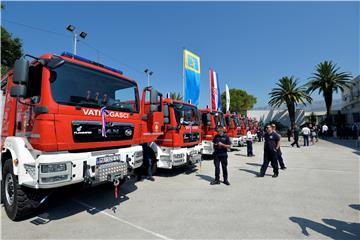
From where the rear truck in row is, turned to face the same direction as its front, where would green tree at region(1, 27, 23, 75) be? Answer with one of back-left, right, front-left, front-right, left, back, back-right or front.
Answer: back-right

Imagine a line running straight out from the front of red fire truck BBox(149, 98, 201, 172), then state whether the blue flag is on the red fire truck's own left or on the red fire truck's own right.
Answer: on the red fire truck's own left

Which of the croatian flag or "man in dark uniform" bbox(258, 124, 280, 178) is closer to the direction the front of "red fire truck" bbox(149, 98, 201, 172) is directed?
the man in dark uniform

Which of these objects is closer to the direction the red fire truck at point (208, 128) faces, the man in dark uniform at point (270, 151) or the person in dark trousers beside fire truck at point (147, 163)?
the man in dark uniform

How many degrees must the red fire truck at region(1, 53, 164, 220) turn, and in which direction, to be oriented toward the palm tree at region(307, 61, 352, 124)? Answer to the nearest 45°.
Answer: approximately 90° to its left

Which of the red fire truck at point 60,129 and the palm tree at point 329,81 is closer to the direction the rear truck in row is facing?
the red fire truck

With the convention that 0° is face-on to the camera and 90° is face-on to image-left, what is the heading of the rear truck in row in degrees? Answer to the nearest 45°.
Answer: approximately 315°

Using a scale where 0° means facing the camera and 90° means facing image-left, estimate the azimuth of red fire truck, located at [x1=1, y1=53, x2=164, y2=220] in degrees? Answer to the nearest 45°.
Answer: approximately 315°

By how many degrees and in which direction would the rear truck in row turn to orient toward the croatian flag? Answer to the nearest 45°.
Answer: approximately 135° to its left

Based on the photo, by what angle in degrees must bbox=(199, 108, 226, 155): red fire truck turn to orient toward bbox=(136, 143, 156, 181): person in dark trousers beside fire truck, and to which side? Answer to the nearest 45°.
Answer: approximately 90° to its right

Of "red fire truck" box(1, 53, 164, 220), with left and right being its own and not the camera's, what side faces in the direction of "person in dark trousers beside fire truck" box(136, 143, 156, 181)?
left
